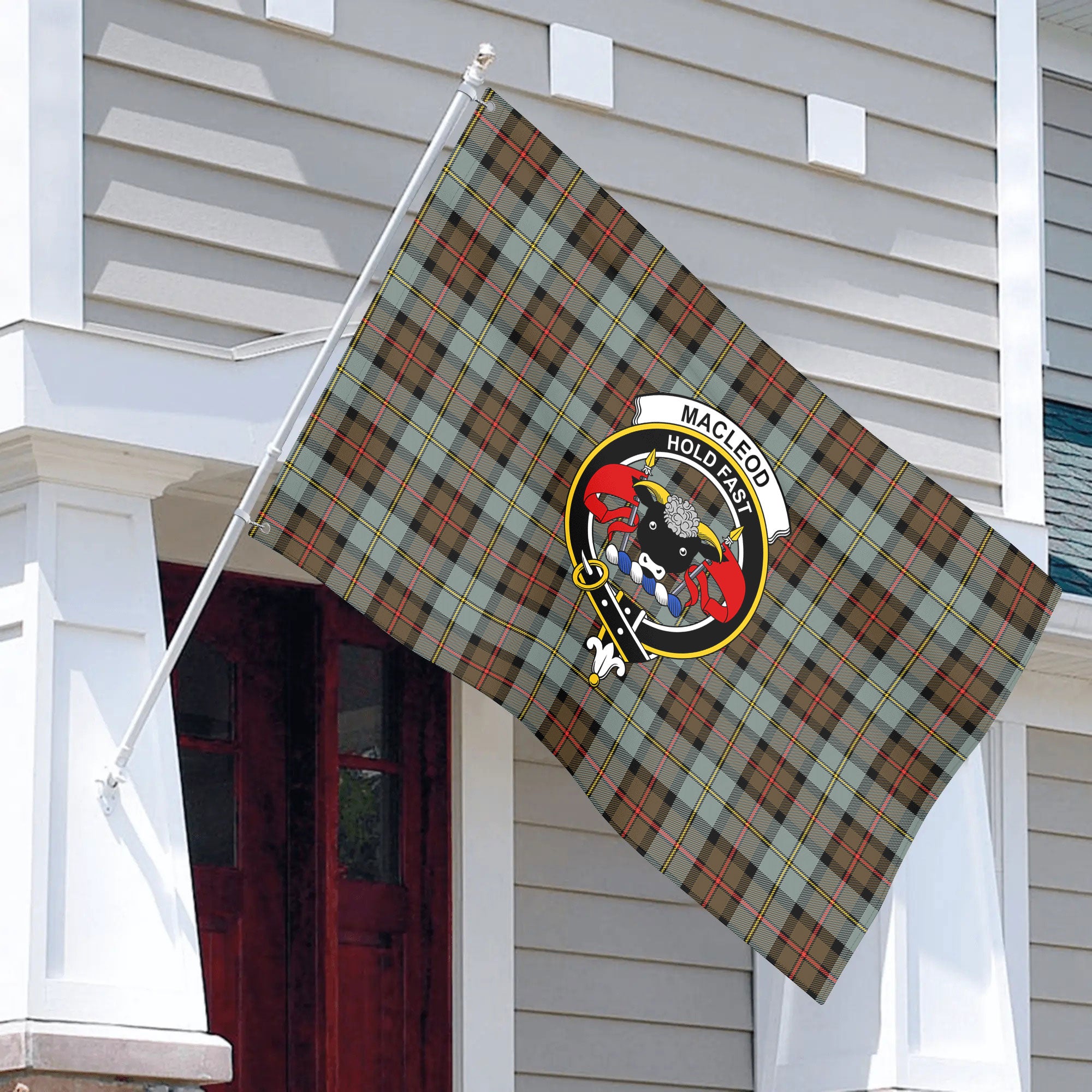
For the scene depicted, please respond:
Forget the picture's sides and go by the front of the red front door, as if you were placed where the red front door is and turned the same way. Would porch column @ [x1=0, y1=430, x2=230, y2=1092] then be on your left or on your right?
on your right

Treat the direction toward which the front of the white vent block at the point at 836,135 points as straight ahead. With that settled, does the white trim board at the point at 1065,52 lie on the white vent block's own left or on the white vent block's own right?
on the white vent block's own left

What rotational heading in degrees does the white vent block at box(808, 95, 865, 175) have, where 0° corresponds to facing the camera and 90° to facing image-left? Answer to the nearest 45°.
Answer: approximately 315°

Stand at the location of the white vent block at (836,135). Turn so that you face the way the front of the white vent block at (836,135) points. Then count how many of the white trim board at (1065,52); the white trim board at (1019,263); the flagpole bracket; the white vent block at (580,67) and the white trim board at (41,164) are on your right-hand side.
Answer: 3

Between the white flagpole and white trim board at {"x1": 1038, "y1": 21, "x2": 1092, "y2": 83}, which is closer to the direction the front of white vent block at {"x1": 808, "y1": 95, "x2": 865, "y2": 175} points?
the white flagpole

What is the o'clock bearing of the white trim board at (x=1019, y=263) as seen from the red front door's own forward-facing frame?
The white trim board is roughly at 10 o'clock from the red front door.

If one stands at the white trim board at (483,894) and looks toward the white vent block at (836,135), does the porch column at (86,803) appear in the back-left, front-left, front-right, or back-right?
back-right

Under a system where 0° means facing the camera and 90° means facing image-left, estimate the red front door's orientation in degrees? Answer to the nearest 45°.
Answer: approximately 315°

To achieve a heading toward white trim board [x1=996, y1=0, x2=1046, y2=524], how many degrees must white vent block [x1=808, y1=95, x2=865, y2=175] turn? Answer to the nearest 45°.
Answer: approximately 90° to its left

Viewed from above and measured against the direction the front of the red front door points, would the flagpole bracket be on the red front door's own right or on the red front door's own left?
on the red front door's own right
